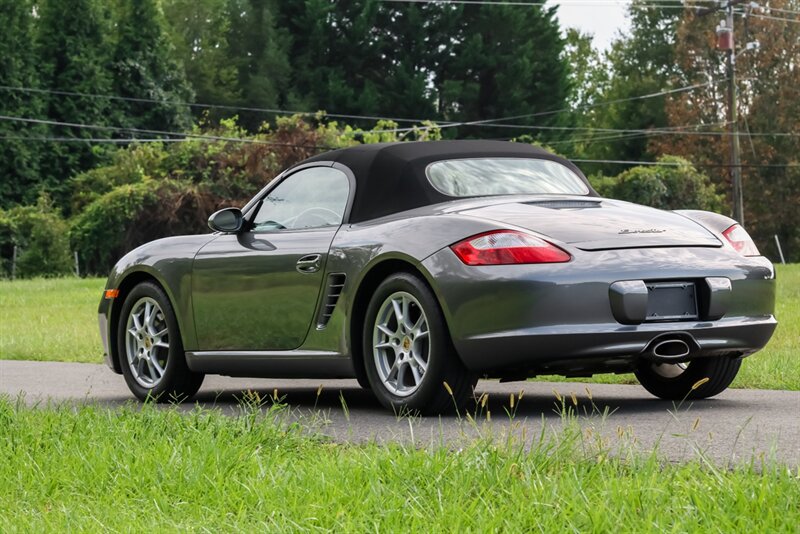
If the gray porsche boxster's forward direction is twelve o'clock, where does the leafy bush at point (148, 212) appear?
The leafy bush is roughly at 1 o'clock from the gray porsche boxster.

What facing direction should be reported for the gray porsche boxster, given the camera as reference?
facing away from the viewer and to the left of the viewer

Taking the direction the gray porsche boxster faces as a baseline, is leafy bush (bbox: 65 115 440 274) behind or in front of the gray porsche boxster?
in front

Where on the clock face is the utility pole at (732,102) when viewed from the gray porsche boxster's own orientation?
The utility pole is roughly at 2 o'clock from the gray porsche boxster.
